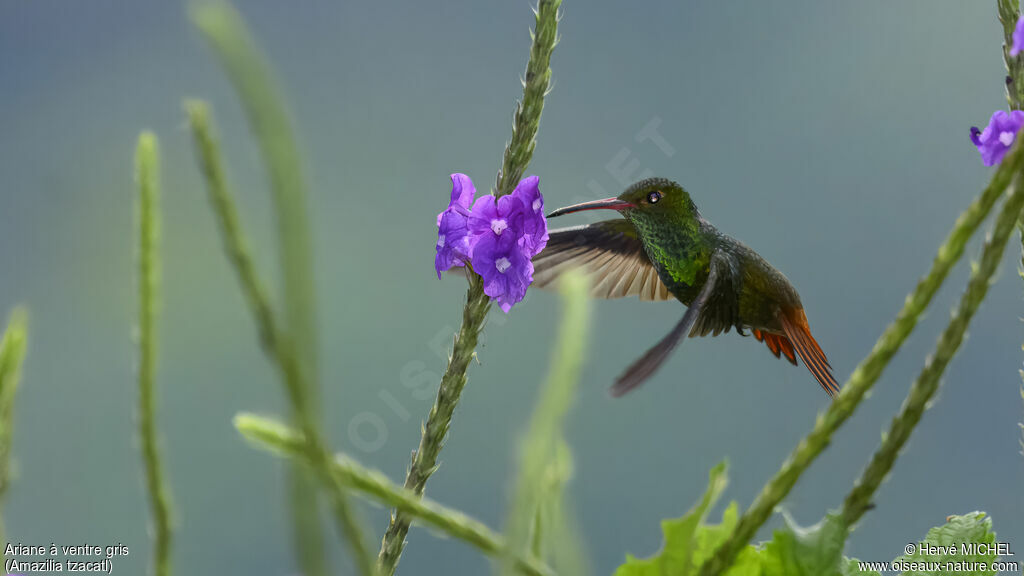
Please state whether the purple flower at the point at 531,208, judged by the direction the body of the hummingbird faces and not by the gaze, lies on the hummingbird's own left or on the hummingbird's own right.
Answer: on the hummingbird's own right

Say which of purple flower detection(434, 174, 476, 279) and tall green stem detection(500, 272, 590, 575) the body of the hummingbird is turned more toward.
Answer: the purple flower

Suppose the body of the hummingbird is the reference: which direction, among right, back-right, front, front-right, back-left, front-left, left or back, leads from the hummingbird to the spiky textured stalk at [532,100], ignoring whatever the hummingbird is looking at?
front-left

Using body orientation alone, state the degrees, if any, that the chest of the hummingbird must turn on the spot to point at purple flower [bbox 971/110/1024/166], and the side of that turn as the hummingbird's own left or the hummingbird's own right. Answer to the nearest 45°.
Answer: approximately 135° to the hummingbird's own left

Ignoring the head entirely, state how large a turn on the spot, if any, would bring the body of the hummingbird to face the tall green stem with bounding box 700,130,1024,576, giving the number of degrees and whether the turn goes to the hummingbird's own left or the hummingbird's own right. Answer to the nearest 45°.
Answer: approximately 180°

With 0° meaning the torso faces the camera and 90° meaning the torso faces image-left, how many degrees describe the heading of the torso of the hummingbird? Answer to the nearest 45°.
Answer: approximately 90°

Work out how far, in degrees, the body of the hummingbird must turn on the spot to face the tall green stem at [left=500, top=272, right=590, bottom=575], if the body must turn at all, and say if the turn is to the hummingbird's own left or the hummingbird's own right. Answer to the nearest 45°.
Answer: approximately 90° to the hummingbird's own left

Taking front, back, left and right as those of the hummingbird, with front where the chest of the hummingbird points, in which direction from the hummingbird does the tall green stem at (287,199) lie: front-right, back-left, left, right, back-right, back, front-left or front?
front

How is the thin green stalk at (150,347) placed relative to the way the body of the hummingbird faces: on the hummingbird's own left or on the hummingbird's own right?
on the hummingbird's own left
